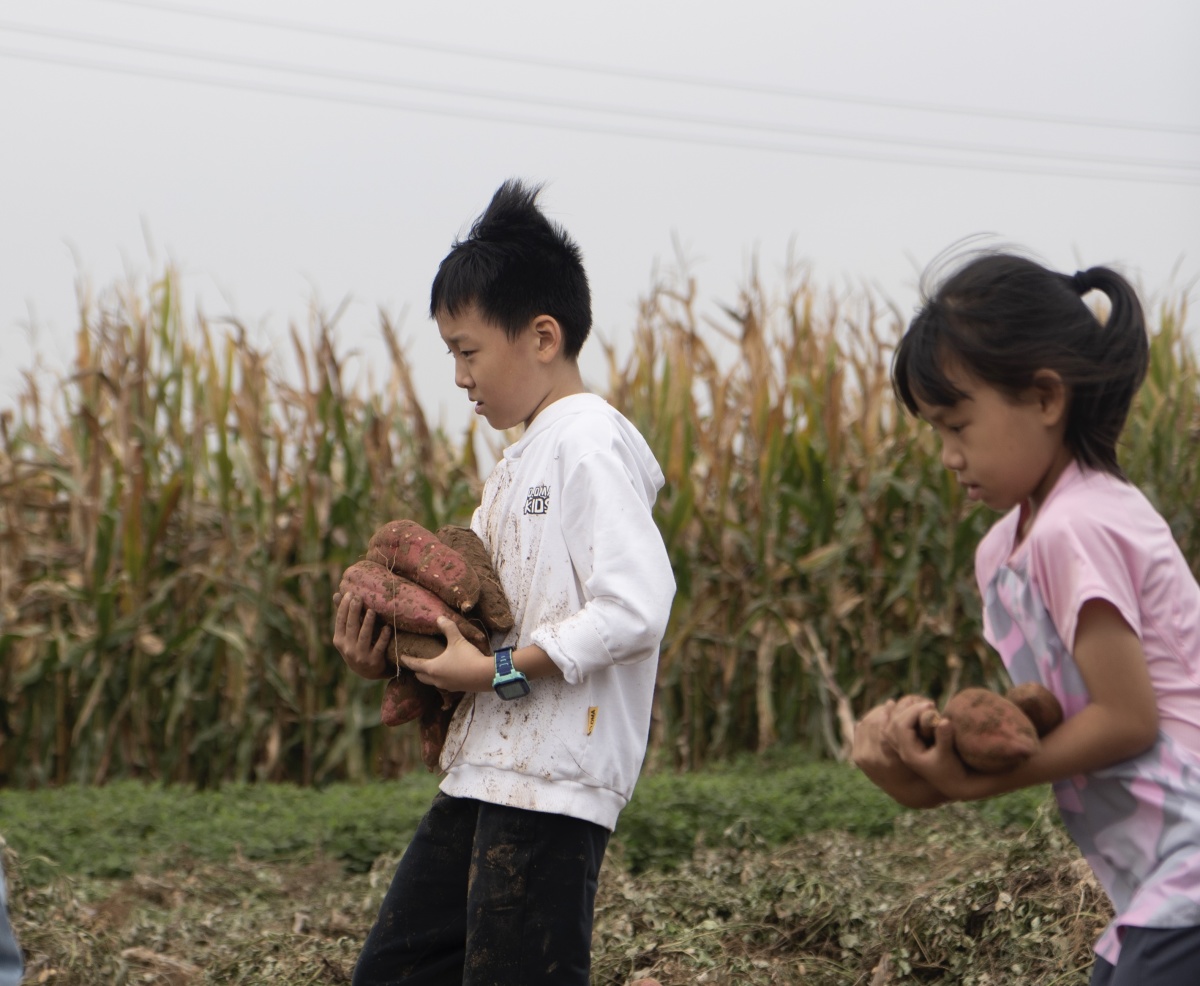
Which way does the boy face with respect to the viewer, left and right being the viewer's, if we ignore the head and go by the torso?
facing to the left of the viewer

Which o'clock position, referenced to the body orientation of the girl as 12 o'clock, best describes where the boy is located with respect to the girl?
The boy is roughly at 1 o'clock from the girl.

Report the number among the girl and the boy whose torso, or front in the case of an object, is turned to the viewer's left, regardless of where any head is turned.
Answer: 2

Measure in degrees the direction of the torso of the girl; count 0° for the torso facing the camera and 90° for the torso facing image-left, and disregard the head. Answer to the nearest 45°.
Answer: approximately 90°

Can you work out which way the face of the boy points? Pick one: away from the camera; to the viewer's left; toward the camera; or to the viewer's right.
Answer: to the viewer's left

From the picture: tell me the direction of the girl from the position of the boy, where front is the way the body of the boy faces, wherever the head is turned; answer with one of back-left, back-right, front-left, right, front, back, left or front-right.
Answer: back-left

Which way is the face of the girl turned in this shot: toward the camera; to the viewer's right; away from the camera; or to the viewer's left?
to the viewer's left
